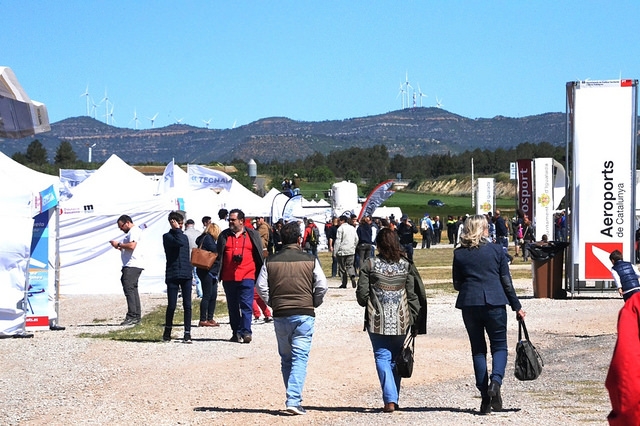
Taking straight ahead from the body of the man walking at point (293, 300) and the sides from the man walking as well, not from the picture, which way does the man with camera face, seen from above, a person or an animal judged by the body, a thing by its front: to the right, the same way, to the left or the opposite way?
the opposite way

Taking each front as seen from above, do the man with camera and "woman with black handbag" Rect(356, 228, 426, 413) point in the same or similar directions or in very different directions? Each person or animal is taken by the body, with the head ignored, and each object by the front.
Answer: very different directions

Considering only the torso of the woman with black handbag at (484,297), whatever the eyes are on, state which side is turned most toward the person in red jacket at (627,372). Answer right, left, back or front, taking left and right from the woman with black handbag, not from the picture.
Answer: back

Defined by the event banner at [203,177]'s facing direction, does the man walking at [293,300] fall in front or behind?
in front

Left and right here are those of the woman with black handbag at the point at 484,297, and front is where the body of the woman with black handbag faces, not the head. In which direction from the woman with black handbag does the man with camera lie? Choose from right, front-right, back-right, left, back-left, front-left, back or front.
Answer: front-left

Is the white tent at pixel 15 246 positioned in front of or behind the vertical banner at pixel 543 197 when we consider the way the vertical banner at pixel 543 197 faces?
in front

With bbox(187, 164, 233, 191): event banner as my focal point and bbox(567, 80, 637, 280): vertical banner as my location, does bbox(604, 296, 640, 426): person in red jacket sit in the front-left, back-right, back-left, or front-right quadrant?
back-left

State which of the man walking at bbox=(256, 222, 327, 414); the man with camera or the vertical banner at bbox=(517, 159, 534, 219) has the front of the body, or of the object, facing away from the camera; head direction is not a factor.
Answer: the man walking

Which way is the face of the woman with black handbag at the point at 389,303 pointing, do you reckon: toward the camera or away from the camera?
away from the camera

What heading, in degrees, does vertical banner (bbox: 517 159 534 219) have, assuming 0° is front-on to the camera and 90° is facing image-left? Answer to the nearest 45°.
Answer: approximately 0°
